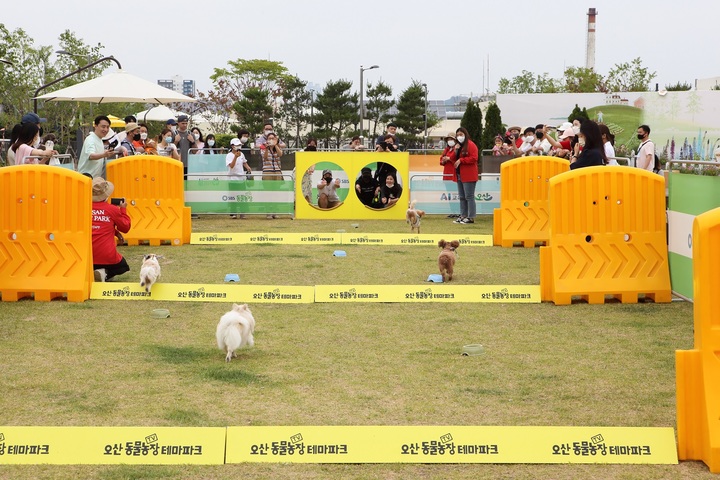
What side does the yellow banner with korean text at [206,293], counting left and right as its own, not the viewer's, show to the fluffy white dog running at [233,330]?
front

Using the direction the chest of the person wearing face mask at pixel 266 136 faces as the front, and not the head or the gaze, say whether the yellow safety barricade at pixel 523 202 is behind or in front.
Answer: in front

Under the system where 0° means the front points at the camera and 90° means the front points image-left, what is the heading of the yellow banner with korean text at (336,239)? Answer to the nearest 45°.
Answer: approximately 0°

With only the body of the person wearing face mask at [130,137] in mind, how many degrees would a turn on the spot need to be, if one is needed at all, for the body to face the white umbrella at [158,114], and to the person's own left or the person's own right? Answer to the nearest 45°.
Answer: approximately 135° to the person's own left

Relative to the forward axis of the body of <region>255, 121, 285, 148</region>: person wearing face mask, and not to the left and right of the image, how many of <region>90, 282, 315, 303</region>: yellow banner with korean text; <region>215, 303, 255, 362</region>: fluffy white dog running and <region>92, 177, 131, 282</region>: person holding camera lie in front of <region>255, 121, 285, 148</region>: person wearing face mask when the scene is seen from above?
3

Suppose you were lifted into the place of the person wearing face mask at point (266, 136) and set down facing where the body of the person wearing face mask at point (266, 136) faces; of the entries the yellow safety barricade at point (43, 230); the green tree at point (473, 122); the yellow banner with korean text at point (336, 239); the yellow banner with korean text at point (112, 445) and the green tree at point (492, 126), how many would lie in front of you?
3

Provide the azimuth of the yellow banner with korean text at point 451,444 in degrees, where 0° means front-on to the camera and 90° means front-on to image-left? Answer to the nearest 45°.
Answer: approximately 0°

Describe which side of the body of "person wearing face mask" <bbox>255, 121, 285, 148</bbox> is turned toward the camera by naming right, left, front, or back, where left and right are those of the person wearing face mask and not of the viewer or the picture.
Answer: front

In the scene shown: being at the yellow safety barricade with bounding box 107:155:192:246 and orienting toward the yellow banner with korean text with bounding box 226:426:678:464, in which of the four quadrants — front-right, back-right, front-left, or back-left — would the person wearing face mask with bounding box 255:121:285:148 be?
back-left

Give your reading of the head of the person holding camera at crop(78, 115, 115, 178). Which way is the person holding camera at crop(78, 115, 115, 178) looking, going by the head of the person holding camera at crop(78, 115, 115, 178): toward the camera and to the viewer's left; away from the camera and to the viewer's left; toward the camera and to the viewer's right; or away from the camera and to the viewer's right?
toward the camera and to the viewer's right
